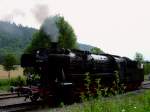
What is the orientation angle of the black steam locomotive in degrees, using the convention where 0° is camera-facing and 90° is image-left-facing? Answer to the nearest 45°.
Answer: approximately 45°

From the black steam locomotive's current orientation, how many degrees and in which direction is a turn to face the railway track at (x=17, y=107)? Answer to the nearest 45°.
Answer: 0° — it already faces it
